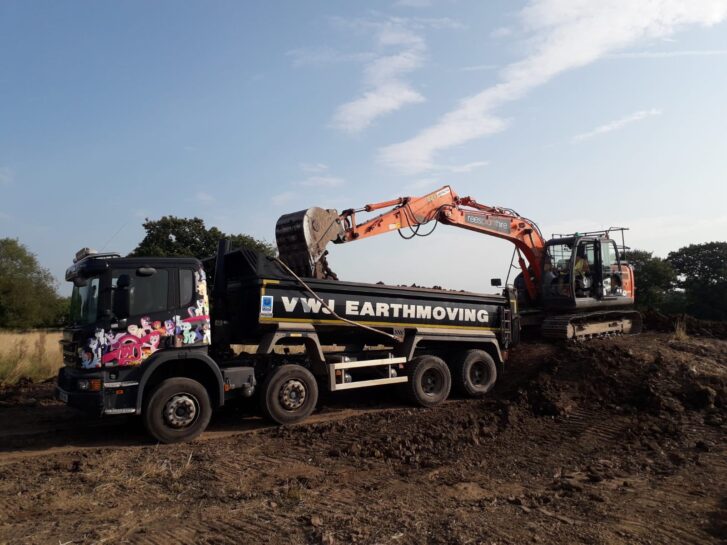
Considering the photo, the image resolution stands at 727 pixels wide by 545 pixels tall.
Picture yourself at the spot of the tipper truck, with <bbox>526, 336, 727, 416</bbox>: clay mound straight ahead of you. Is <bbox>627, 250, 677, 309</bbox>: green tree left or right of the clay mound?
left

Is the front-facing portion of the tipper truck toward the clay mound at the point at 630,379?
no

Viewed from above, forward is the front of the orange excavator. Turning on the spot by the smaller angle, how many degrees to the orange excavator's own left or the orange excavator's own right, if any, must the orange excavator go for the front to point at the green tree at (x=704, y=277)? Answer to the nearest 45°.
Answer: approximately 180°

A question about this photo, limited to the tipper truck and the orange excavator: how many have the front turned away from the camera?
0

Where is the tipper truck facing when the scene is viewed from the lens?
facing the viewer and to the left of the viewer

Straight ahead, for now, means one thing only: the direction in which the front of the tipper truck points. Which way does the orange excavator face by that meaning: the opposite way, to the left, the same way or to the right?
the same way

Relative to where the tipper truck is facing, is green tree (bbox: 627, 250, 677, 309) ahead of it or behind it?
behind

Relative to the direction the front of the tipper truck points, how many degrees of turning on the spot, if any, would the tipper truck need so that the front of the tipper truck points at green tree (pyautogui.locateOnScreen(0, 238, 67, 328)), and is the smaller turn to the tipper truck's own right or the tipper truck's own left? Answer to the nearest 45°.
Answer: approximately 90° to the tipper truck's own right

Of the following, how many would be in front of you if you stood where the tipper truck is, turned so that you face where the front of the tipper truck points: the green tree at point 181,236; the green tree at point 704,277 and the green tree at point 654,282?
0

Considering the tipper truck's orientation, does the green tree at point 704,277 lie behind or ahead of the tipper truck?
behind

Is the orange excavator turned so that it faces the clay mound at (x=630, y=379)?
no

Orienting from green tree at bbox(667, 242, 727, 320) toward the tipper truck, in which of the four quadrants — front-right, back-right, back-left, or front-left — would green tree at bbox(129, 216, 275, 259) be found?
front-right

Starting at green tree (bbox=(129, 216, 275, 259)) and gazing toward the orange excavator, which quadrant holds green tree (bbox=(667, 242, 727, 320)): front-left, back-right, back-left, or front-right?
front-left
